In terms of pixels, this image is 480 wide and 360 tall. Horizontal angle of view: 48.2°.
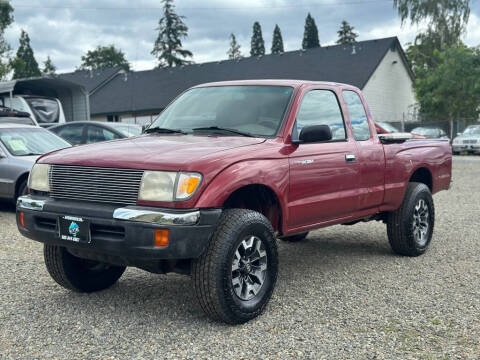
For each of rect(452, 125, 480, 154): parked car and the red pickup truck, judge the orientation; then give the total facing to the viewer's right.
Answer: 0

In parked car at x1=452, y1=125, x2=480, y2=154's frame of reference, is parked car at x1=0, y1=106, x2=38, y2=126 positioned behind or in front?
in front

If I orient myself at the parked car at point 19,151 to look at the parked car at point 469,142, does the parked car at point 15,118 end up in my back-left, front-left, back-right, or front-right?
front-left

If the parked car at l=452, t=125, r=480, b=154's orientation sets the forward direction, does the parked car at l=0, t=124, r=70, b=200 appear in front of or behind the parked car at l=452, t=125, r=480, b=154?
in front

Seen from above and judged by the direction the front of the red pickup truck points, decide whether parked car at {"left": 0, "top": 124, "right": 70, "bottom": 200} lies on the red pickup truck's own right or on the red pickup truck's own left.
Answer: on the red pickup truck's own right

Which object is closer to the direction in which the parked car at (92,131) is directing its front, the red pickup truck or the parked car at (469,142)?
the red pickup truck

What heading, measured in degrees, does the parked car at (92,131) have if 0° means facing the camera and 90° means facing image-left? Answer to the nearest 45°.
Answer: approximately 315°

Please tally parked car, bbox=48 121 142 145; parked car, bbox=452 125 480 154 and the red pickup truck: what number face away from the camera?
0

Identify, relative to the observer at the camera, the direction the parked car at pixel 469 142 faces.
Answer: facing the viewer and to the left of the viewer

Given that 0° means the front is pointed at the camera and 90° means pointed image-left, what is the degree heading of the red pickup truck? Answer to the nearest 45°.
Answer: approximately 45°

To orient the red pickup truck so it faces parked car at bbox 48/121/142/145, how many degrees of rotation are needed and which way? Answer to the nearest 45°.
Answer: approximately 135° to its right
